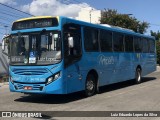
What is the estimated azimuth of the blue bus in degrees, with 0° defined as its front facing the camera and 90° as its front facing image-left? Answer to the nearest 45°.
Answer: approximately 45°
